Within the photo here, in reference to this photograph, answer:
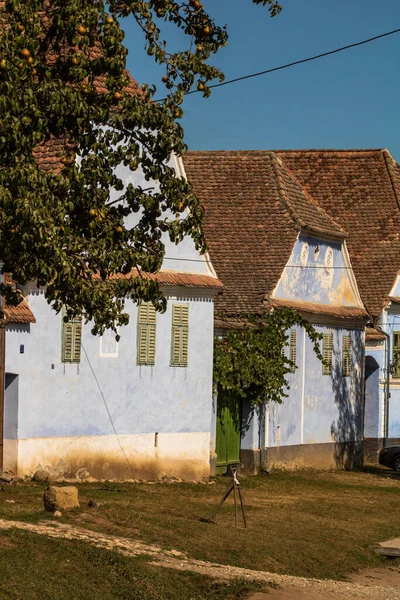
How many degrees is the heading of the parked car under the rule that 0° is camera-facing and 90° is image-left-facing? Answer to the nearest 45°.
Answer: approximately 45°

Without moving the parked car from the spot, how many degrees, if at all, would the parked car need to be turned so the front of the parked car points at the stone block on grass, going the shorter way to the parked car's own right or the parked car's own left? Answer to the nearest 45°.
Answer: approximately 45° to the parked car's own left

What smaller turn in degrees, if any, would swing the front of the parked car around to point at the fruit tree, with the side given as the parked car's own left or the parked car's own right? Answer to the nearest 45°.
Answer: approximately 45° to the parked car's own left
